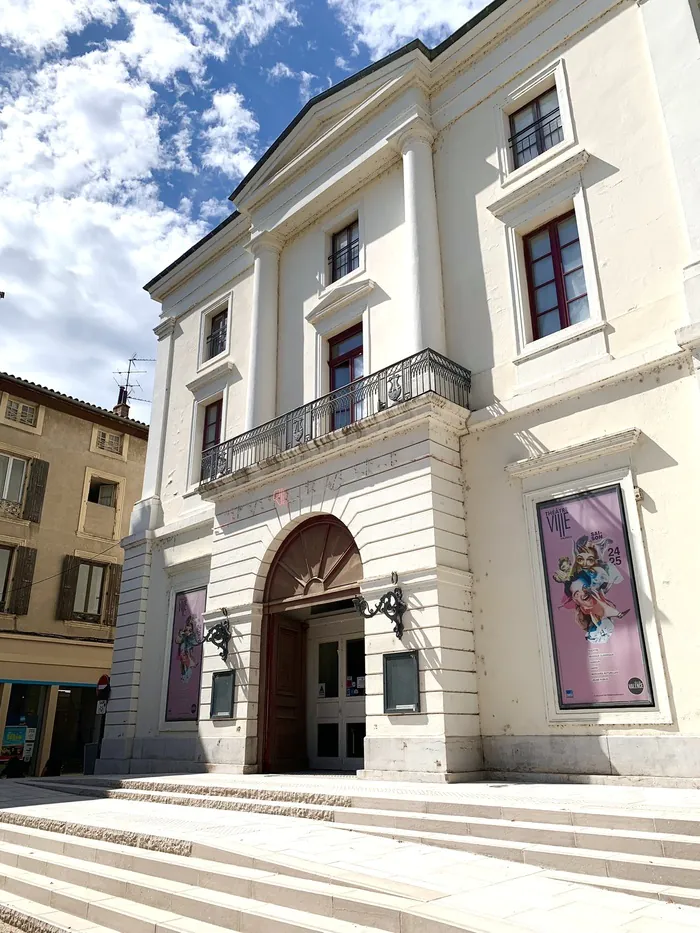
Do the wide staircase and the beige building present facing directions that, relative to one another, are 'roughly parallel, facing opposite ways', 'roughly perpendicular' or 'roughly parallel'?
roughly perpendicular

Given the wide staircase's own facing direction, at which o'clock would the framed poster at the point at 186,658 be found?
The framed poster is roughly at 4 o'clock from the wide staircase.

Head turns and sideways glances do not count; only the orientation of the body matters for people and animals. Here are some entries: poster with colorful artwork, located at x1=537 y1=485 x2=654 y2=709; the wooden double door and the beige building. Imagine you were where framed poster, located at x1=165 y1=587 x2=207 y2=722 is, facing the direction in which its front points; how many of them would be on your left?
2

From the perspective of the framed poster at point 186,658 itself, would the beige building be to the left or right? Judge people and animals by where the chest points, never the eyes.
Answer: on its right

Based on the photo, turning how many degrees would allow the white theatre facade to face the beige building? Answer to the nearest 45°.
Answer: approximately 90° to its right

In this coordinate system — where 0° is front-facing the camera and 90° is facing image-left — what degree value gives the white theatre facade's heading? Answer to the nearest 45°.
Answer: approximately 45°

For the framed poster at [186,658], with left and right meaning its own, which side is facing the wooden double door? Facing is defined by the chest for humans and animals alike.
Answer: left

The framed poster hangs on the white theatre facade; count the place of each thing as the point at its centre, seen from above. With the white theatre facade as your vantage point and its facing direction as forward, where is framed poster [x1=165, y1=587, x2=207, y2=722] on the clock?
The framed poster is roughly at 3 o'clock from the white theatre facade.

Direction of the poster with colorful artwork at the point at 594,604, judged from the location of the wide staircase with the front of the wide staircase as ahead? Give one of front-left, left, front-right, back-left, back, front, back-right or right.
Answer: back

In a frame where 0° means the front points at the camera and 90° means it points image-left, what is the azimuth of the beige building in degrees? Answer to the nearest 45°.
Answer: approximately 315°
